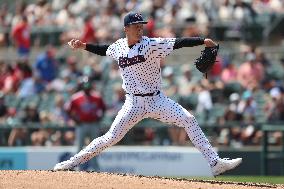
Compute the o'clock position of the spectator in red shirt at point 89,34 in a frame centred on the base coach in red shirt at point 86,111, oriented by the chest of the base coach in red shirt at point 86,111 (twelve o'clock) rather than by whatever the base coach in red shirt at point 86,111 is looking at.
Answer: the spectator in red shirt at point 89,34 is roughly at 6 o'clock from the base coach in red shirt at point 86,111.

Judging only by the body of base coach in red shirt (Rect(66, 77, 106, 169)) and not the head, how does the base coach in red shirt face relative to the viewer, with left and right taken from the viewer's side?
facing the viewer

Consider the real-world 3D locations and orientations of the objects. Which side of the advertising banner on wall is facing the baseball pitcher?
front

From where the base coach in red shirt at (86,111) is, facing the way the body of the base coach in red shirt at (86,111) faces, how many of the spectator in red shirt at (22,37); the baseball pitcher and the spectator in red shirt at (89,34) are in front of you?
1

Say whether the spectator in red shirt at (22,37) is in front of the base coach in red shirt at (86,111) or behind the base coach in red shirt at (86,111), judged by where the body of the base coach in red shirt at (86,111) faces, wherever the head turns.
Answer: behind

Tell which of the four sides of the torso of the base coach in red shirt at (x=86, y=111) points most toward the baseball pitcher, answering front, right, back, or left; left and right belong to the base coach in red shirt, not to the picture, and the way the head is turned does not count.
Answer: front

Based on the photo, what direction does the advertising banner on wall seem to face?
toward the camera

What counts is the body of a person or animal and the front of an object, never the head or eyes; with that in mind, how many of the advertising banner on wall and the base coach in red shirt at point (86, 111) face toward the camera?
2

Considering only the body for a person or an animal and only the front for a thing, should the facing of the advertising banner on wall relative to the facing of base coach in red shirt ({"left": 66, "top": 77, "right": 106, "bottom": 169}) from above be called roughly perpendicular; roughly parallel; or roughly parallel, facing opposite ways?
roughly parallel
